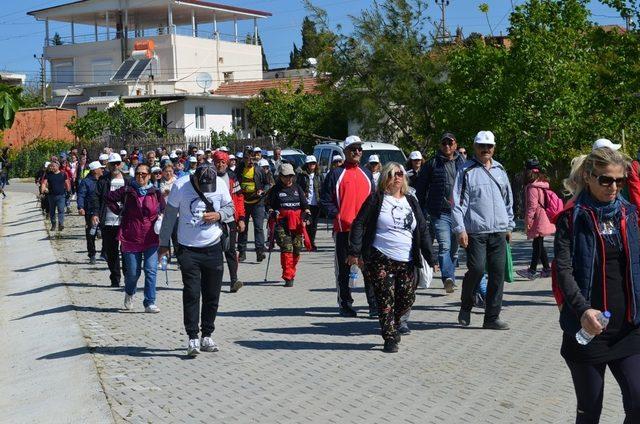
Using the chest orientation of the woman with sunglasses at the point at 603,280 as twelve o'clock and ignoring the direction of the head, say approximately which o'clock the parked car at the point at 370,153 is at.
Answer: The parked car is roughly at 7 o'clock from the woman with sunglasses.

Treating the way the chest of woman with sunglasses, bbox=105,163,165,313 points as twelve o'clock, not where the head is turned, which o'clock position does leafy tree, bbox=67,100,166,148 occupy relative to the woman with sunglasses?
The leafy tree is roughly at 6 o'clock from the woman with sunglasses.

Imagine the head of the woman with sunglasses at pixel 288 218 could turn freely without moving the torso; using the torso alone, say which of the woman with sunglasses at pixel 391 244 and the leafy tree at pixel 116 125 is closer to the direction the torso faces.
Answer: the woman with sunglasses

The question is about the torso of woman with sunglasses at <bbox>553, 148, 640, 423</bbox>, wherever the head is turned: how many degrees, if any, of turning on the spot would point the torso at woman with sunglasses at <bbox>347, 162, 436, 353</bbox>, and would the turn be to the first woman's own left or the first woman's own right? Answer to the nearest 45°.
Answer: approximately 180°

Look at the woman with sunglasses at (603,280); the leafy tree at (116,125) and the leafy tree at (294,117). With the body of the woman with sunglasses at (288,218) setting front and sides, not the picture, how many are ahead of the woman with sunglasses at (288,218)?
1

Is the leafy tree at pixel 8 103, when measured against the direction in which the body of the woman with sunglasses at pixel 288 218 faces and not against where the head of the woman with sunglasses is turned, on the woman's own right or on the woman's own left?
on the woman's own right

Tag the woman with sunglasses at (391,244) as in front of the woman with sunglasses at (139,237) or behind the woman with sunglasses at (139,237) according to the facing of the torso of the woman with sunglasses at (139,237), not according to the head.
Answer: in front

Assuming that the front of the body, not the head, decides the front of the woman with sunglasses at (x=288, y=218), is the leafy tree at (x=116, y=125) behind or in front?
behind
